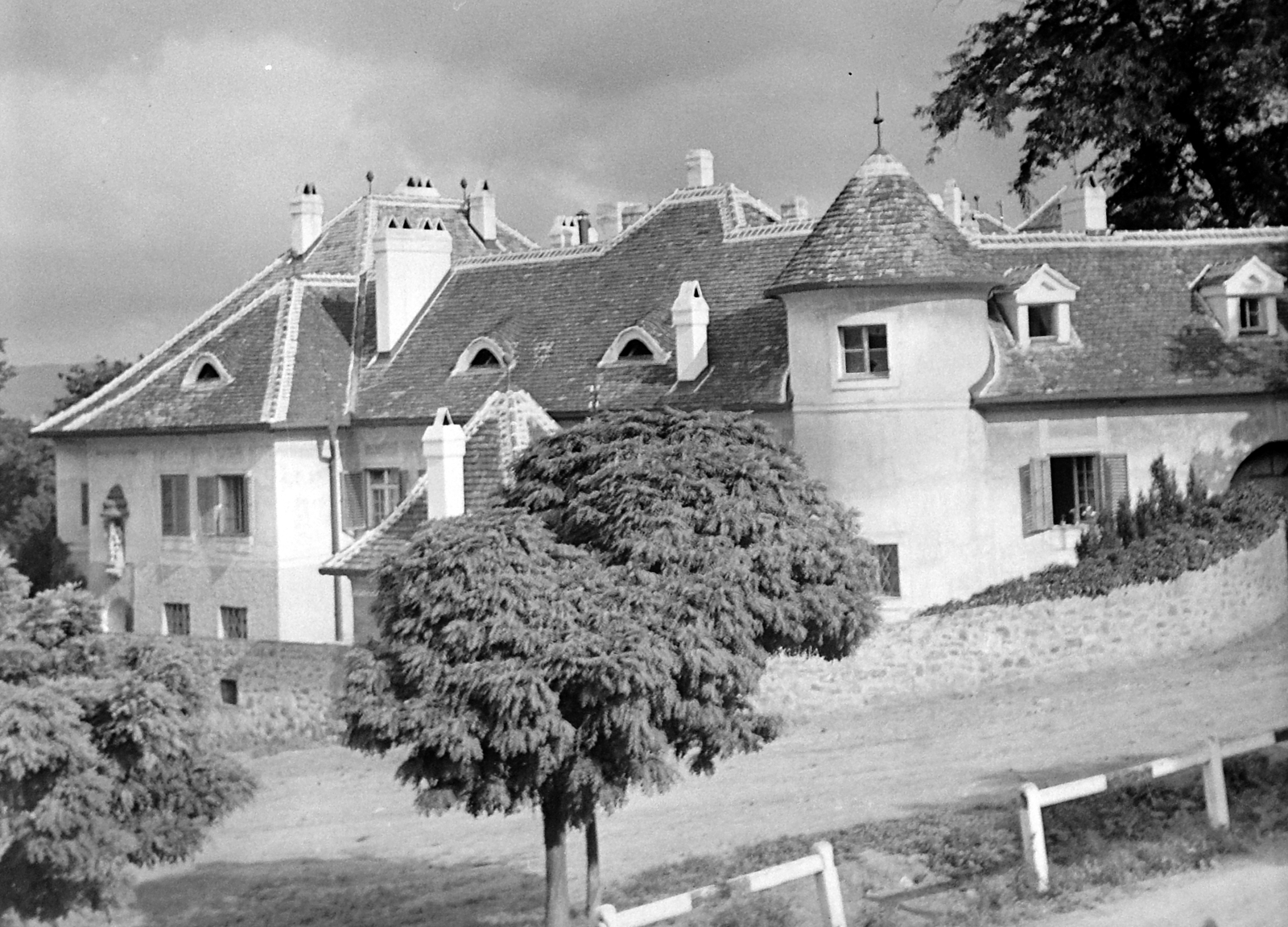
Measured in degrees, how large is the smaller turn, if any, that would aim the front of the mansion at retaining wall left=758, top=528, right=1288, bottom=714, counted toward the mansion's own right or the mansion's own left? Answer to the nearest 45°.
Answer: approximately 45° to the mansion's own left

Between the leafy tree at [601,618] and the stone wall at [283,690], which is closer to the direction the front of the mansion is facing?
the leafy tree

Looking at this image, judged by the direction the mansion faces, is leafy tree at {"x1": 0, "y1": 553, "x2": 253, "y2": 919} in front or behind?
in front

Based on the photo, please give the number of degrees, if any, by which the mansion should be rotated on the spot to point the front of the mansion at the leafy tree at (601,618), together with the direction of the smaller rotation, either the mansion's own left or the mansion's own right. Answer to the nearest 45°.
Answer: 0° — it already faces it

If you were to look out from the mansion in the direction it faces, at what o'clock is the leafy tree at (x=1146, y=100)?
The leafy tree is roughly at 8 o'clock from the mansion.

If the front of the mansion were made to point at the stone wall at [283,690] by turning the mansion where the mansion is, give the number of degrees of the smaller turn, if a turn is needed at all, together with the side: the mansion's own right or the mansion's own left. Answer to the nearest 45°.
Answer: approximately 45° to the mansion's own right

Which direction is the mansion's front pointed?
toward the camera

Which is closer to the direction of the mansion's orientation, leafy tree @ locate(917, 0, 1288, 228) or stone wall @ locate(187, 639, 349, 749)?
the stone wall
